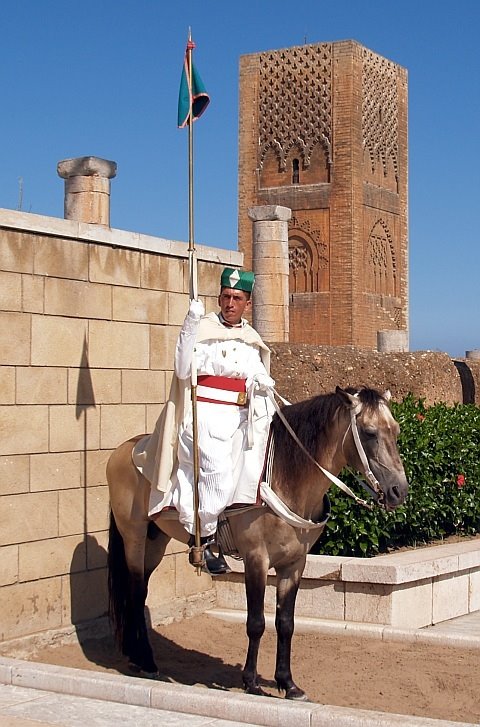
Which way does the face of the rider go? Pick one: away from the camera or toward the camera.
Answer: toward the camera

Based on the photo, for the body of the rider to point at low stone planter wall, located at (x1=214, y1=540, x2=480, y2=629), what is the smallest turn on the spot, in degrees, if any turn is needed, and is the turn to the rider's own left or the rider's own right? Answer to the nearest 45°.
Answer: approximately 90° to the rider's own left

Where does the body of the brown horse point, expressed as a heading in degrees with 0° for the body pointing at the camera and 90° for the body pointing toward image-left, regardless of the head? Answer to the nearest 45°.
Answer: approximately 315°

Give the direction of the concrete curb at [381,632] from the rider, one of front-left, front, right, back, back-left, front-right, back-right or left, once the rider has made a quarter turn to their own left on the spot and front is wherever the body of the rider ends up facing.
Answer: front

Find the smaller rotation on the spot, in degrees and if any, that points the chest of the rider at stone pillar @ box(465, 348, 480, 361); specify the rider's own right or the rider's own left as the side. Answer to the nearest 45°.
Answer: approximately 135° to the rider's own left

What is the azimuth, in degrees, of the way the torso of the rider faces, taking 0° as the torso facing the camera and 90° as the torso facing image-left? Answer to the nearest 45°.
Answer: approximately 315°

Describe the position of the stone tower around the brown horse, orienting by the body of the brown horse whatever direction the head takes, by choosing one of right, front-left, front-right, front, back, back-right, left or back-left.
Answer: back-left

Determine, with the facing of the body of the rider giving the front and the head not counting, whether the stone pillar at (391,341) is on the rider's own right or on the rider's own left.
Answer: on the rider's own left
